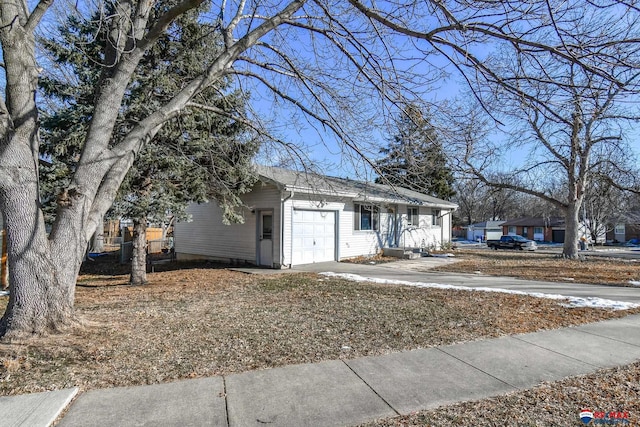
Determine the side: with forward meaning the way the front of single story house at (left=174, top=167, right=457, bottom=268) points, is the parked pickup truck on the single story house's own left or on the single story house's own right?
on the single story house's own left

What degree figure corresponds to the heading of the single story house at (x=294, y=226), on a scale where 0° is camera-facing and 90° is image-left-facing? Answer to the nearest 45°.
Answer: approximately 315°

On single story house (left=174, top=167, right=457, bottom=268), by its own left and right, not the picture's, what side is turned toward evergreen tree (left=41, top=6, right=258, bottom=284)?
right
